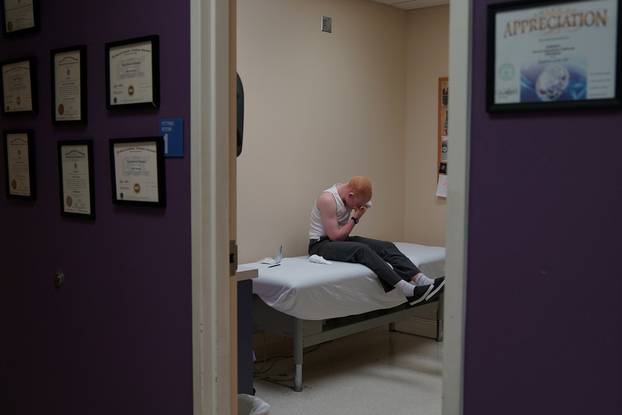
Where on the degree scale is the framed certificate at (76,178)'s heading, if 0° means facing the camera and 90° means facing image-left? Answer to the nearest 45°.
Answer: approximately 45°

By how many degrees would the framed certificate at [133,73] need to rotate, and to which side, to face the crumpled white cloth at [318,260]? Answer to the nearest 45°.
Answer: approximately 180°

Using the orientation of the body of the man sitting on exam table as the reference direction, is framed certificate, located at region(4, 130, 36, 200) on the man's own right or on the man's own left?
on the man's own right

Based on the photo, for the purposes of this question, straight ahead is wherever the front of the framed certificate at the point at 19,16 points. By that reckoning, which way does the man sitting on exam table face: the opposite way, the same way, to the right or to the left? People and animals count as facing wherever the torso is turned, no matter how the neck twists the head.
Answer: to the left

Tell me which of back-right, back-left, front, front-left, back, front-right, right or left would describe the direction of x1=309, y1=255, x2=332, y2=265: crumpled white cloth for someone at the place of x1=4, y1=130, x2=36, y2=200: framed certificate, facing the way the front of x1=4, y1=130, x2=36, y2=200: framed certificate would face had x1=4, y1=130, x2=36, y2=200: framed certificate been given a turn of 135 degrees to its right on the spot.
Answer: front-right

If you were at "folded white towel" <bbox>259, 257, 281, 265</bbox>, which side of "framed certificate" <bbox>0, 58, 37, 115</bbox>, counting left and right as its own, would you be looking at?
back

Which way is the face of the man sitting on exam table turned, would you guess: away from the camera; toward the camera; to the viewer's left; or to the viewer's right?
to the viewer's right

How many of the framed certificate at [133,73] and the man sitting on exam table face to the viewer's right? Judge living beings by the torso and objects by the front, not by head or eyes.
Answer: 1

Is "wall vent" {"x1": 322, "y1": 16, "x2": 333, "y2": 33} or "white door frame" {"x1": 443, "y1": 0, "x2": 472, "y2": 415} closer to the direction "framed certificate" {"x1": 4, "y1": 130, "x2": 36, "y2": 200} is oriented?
the white door frame

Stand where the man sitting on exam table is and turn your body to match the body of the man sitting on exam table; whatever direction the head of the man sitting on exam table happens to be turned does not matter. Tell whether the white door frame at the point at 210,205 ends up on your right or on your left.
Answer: on your right

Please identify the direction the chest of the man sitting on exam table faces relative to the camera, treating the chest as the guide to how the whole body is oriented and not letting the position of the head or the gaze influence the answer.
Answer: to the viewer's right
